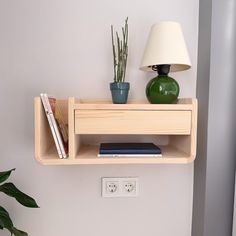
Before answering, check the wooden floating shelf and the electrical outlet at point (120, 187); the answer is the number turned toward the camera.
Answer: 2

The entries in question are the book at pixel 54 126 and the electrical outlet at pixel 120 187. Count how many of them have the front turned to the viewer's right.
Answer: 1

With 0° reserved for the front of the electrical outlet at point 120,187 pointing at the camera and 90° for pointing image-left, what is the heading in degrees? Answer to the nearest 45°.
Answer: approximately 0°

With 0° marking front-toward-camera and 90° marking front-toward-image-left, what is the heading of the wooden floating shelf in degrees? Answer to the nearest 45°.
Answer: approximately 0°
